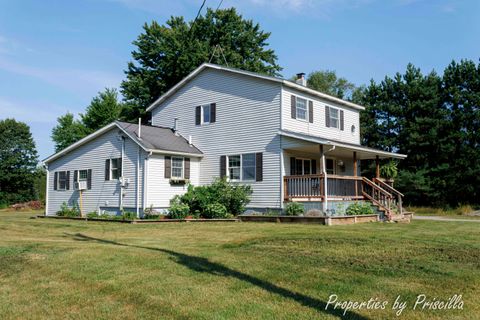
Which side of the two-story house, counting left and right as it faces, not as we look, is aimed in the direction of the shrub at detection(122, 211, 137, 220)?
right

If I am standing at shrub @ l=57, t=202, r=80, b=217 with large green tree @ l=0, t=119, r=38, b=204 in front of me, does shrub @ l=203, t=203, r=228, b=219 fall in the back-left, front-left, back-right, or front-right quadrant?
back-right

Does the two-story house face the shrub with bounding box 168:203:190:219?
no

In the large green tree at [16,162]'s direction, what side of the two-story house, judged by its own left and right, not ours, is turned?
back

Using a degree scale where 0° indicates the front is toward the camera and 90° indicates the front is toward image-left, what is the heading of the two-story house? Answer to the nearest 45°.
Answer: approximately 315°

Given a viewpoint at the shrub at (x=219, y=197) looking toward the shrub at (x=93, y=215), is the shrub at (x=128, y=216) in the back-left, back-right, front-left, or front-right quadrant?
front-left

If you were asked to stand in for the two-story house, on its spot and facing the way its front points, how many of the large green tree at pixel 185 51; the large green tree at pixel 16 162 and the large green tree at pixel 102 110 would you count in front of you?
0

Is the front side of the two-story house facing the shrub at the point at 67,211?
no

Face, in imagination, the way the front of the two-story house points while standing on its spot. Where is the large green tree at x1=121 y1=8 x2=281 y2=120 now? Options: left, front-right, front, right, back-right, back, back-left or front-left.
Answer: back-left

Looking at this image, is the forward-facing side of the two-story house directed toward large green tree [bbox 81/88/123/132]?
no
